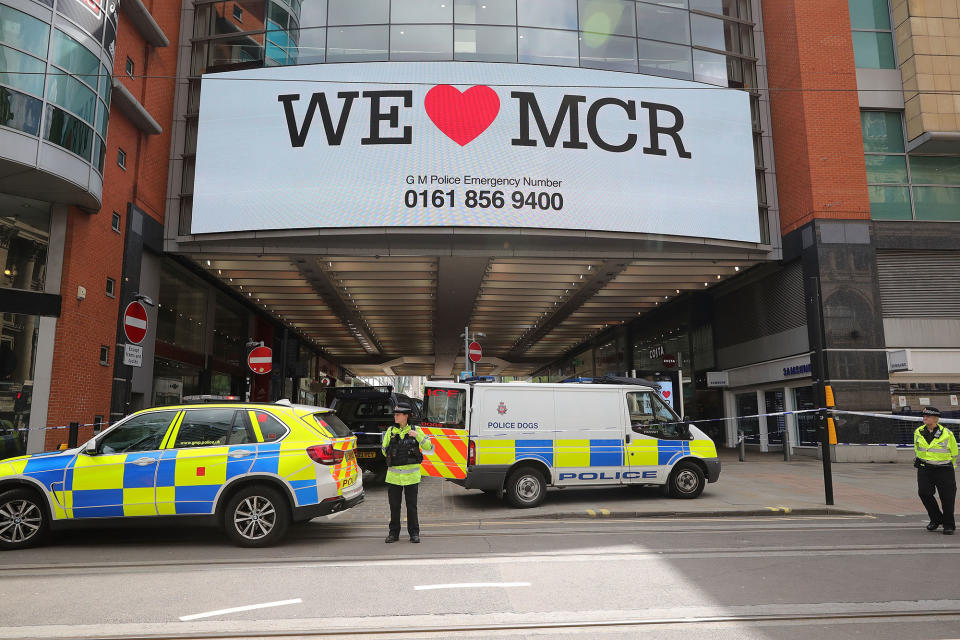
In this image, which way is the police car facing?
to the viewer's left

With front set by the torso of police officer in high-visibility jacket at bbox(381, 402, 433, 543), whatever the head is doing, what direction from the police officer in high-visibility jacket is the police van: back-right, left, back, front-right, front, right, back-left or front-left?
back-left

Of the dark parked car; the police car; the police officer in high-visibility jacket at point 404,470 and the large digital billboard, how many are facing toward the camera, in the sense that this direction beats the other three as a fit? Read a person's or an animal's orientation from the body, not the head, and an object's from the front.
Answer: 2

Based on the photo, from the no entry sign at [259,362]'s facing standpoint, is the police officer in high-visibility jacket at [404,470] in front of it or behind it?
in front

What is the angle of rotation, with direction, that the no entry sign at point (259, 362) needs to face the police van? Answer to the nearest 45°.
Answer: approximately 45° to its left

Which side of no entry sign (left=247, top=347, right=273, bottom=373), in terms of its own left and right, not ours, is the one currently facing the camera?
front

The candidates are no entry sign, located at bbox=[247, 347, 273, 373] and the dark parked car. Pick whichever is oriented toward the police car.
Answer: the no entry sign

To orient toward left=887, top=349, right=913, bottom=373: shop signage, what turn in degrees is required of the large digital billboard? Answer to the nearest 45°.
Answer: approximately 90° to its left

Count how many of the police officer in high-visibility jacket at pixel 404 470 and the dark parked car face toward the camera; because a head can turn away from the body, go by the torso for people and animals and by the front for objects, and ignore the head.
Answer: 1

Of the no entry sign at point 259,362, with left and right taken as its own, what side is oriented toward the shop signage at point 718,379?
left

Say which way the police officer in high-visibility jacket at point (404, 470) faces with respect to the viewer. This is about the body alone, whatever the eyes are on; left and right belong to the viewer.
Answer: facing the viewer
